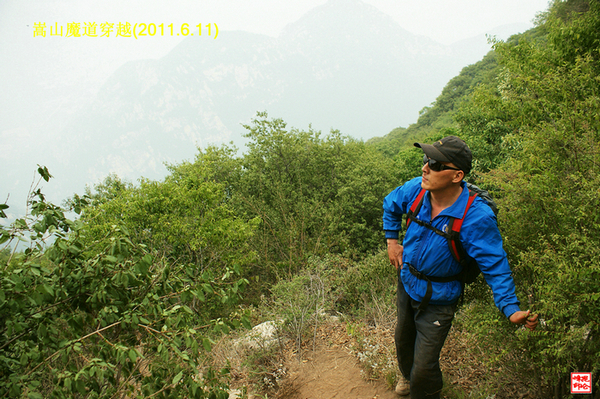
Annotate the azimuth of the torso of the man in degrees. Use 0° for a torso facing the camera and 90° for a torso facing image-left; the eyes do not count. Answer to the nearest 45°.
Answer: approximately 45°

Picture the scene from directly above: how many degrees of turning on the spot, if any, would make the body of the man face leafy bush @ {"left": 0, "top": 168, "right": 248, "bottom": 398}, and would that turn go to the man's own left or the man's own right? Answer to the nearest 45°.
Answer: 0° — they already face it
